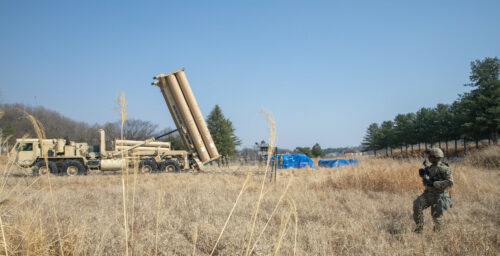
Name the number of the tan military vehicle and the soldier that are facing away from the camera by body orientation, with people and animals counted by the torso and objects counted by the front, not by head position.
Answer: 0

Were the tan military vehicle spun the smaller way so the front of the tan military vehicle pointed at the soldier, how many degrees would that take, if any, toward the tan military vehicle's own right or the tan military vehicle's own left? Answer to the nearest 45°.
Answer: approximately 90° to the tan military vehicle's own left

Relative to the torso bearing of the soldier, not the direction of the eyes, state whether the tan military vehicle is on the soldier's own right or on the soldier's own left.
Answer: on the soldier's own right

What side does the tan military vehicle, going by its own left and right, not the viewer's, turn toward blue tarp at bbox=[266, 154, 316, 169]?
back

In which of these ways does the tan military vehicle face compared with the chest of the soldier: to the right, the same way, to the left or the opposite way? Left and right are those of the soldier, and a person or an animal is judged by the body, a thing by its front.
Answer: the same way

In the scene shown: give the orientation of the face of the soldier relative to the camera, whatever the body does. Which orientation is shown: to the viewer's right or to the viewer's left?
to the viewer's left

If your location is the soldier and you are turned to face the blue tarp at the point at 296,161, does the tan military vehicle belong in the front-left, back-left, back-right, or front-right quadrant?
front-left

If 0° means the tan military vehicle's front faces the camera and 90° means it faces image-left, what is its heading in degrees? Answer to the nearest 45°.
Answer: approximately 90°

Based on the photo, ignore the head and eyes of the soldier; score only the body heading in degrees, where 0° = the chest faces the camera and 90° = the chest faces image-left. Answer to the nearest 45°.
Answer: approximately 45°

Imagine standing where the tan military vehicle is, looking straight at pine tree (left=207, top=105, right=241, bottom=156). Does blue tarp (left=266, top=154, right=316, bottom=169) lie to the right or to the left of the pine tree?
right
